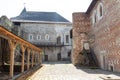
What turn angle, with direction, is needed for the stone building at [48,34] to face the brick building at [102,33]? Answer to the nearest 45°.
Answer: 0° — it already faces it

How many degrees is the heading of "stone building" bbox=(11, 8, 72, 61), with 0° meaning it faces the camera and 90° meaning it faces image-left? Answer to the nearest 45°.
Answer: approximately 0°
